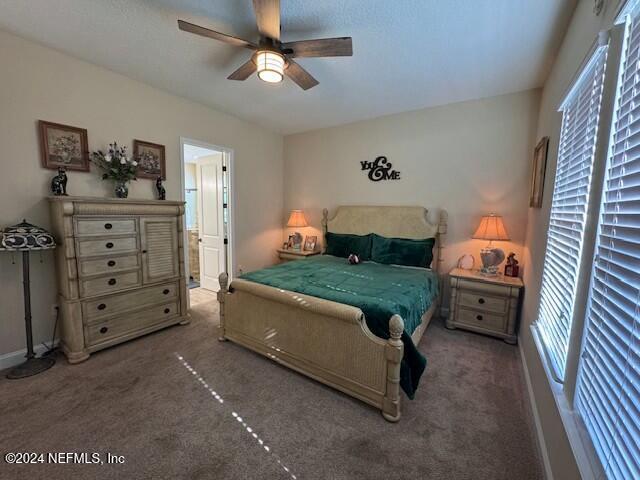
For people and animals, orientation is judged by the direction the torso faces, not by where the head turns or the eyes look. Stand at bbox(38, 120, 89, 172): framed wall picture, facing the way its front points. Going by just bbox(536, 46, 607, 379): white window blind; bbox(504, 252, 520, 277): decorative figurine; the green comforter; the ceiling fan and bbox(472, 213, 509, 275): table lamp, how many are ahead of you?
5

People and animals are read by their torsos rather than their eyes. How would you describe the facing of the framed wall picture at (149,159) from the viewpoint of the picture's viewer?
facing the viewer and to the right of the viewer

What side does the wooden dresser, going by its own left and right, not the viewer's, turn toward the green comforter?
front

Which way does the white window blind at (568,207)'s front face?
to the viewer's left

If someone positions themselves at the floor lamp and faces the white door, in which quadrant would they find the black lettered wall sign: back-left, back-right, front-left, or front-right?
front-right

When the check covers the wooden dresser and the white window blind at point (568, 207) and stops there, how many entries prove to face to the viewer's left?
1

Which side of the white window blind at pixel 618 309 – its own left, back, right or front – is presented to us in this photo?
left

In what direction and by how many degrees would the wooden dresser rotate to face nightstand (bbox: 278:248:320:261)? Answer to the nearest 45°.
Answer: approximately 45° to its left

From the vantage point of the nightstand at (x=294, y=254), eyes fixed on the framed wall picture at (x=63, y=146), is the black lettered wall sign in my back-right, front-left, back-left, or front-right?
back-left

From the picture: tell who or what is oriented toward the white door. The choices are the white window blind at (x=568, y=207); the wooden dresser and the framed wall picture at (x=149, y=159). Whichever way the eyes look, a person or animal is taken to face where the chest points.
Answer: the white window blind

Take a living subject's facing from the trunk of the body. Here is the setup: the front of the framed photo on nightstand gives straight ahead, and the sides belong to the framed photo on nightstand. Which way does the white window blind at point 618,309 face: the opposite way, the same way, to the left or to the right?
to the right

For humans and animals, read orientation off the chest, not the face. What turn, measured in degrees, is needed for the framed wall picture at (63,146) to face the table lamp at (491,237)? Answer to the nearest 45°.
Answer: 0° — it already faces it

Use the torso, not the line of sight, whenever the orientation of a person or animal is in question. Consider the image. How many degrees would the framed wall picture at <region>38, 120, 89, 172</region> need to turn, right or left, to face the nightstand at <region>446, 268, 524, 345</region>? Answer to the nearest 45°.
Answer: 0° — it already faces it

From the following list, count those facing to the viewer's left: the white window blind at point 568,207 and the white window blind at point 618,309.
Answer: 2

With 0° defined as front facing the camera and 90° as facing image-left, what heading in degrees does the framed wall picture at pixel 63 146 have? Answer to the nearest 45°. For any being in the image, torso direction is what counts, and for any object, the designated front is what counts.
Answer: approximately 315°

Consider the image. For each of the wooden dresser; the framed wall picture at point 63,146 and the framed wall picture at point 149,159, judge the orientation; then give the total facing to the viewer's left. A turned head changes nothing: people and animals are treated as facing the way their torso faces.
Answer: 0

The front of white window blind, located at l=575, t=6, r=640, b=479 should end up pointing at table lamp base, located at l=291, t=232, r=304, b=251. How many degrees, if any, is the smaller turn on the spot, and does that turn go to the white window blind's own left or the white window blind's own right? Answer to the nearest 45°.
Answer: approximately 45° to the white window blind's own right
